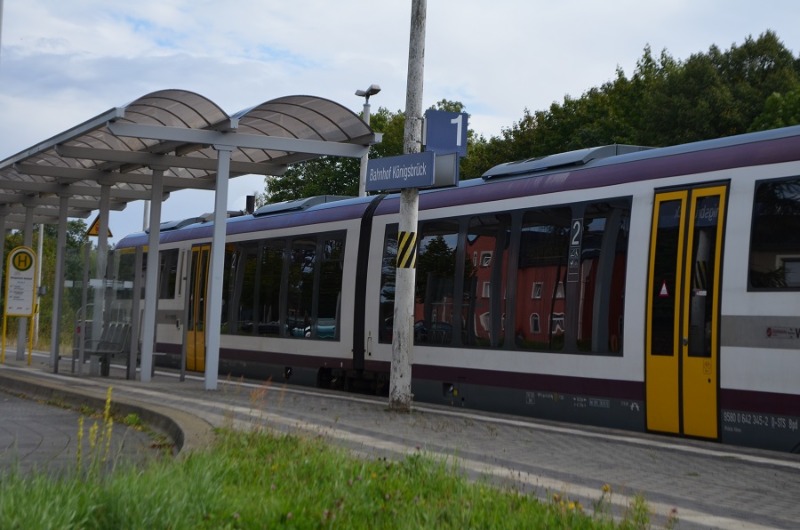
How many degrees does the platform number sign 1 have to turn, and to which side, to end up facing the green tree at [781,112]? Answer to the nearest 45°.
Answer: approximately 135° to its left

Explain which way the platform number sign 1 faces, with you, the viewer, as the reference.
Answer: facing the viewer

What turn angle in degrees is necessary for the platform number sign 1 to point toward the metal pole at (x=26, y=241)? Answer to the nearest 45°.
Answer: approximately 135° to its right
